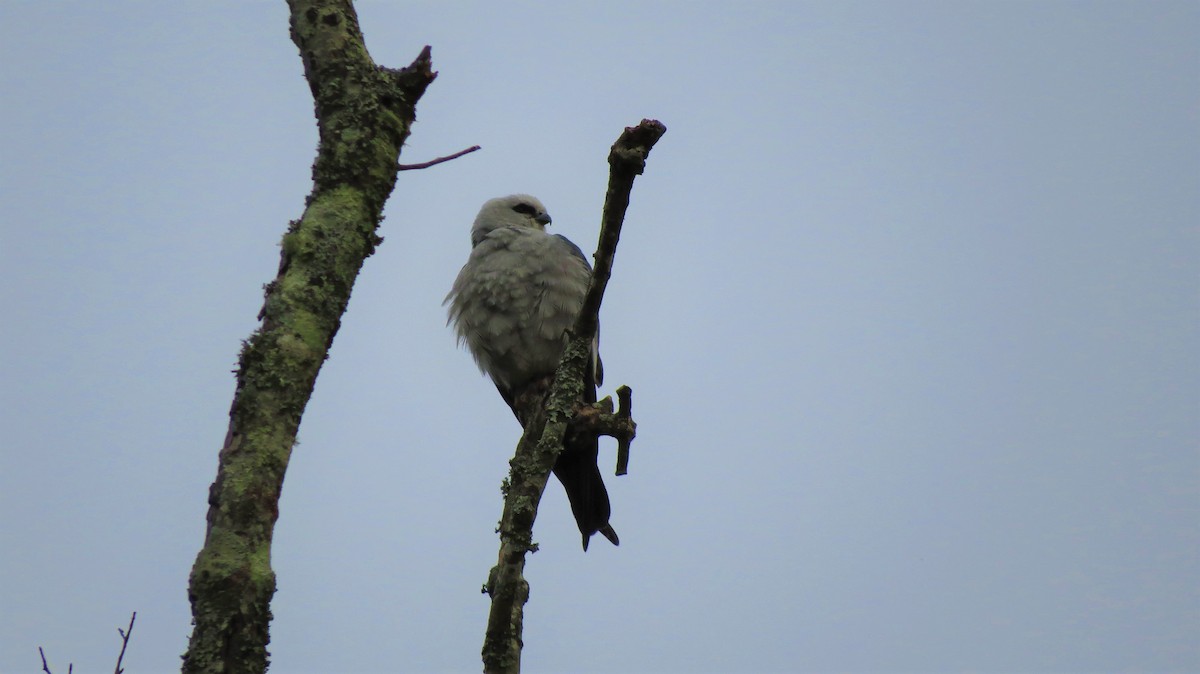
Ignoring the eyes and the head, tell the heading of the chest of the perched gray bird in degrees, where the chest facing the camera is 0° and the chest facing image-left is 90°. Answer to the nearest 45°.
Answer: approximately 45°
